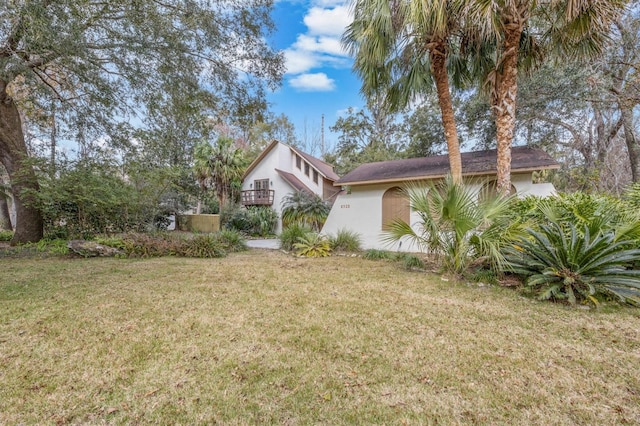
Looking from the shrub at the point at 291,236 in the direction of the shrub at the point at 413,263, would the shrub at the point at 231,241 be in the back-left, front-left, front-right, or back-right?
back-right
